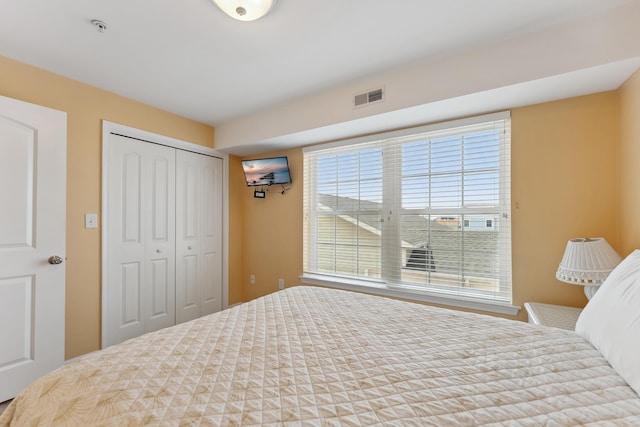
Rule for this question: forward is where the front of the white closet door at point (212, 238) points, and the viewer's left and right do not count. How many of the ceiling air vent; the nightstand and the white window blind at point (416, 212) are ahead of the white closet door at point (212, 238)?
3

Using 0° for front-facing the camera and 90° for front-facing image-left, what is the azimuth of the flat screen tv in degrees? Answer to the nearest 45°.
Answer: approximately 0°

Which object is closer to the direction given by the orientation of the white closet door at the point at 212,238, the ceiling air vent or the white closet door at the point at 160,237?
the ceiling air vent

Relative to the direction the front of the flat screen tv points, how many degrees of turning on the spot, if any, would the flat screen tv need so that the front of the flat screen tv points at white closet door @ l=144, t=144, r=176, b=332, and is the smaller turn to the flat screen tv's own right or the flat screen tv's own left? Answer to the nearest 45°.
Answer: approximately 90° to the flat screen tv's own right

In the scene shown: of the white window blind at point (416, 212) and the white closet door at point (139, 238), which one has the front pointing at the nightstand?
the white closet door

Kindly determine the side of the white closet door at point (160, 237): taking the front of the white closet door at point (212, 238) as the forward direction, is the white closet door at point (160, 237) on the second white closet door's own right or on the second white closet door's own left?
on the second white closet door's own right

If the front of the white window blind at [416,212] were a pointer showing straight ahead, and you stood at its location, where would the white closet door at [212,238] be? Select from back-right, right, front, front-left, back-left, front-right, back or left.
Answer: front-right

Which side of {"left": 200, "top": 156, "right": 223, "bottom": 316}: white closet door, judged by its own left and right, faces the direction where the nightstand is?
front

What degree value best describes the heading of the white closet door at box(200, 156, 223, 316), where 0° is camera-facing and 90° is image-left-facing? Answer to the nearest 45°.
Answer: approximately 315°

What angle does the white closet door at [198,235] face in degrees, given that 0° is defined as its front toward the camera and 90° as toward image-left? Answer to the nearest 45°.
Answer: approximately 315°

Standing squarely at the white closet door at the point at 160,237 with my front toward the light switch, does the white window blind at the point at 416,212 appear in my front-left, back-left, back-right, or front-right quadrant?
back-left

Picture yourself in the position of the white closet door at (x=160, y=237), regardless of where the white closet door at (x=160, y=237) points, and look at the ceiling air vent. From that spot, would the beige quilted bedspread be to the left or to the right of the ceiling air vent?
right

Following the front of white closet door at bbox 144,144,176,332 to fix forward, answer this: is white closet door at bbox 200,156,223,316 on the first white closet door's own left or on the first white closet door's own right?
on the first white closet door's own left

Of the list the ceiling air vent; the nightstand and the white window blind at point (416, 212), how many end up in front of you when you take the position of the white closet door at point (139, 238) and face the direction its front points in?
3

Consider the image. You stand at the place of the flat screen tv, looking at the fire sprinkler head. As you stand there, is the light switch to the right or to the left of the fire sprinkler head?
right
